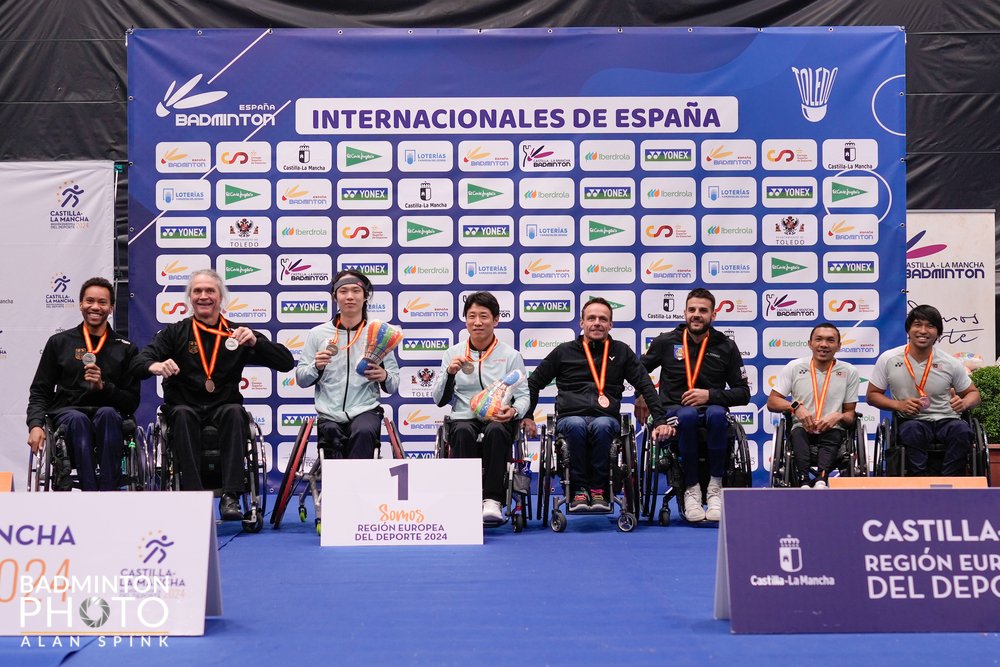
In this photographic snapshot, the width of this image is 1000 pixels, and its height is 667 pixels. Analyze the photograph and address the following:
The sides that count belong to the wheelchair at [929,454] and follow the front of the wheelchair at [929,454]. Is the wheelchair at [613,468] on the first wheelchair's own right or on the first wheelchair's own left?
on the first wheelchair's own right

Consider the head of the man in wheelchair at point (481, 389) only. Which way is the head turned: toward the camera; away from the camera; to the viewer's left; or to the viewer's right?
toward the camera

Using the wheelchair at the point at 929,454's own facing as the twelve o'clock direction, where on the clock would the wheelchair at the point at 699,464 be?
the wheelchair at the point at 699,464 is roughly at 2 o'clock from the wheelchair at the point at 929,454.

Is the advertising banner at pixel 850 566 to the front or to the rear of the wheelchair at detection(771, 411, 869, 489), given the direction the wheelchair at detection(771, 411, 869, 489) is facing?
to the front

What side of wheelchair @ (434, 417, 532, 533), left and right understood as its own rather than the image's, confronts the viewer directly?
front

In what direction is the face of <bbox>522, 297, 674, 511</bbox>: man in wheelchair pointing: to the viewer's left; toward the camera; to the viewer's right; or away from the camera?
toward the camera

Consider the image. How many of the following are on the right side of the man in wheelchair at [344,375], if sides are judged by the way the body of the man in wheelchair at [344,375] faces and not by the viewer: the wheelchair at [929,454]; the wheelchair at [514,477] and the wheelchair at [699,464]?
0

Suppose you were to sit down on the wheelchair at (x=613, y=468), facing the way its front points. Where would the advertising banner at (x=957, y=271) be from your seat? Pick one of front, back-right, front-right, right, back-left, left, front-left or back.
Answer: back-left

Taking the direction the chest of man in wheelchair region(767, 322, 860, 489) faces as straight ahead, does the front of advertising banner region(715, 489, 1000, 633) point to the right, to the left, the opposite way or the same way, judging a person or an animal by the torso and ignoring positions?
the same way

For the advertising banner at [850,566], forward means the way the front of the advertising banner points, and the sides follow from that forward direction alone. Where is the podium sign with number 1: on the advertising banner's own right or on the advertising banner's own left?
on the advertising banner's own right

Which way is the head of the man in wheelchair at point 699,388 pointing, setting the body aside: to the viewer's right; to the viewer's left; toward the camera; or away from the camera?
toward the camera

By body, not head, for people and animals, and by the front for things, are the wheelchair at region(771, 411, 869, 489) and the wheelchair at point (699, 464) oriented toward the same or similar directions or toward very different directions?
same or similar directions

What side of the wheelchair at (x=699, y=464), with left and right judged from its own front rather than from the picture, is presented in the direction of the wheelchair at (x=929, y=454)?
left

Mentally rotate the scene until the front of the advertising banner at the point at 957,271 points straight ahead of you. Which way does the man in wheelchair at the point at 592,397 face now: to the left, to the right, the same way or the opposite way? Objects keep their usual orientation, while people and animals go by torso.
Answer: the same way

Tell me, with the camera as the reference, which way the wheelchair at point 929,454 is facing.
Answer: facing the viewer

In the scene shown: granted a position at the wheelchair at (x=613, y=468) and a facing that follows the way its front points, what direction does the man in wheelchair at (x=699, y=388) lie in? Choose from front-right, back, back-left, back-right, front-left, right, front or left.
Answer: back-left

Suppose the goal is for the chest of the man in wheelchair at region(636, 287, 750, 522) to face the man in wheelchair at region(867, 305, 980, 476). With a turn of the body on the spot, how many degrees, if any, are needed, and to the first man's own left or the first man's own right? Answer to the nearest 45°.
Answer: approximately 90° to the first man's own left

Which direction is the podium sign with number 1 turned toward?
toward the camera

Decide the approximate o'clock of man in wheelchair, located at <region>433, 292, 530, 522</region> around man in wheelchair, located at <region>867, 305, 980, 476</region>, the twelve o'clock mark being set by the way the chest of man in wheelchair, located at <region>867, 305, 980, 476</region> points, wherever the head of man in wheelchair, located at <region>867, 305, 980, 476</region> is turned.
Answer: man in wheelchair, located at <region>433, 292, 530, 522</region> is roughly at 2 o'clock from man in wheelchair, located at <region>867, 305, 980, 476</region>.

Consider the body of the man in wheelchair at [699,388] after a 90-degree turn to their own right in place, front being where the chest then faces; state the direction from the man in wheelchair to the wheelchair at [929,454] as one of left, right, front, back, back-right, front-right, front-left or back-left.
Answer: back
